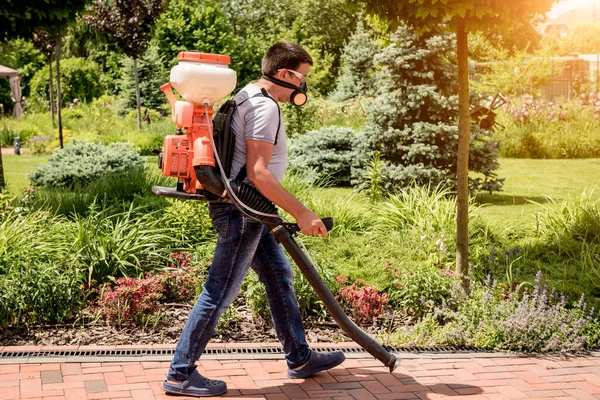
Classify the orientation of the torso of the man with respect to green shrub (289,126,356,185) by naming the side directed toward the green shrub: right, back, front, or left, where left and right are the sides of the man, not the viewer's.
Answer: left

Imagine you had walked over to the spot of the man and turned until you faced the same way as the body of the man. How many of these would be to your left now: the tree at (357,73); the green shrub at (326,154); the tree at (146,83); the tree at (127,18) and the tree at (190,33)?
5

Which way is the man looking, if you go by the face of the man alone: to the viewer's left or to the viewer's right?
to the viewer's right

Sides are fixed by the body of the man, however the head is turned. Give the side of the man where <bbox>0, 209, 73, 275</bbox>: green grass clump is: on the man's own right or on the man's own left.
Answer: on the man's own left

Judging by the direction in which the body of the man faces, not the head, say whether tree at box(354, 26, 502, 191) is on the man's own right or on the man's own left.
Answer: on the man's own left

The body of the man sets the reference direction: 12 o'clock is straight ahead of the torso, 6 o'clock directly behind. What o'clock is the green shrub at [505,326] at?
The green shrub is roughly at 11 o'clock from the man.

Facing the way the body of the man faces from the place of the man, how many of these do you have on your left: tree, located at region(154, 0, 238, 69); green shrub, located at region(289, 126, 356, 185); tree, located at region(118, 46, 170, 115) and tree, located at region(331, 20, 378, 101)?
4

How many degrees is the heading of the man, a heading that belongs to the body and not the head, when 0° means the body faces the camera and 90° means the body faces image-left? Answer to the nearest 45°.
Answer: approximately 270°
